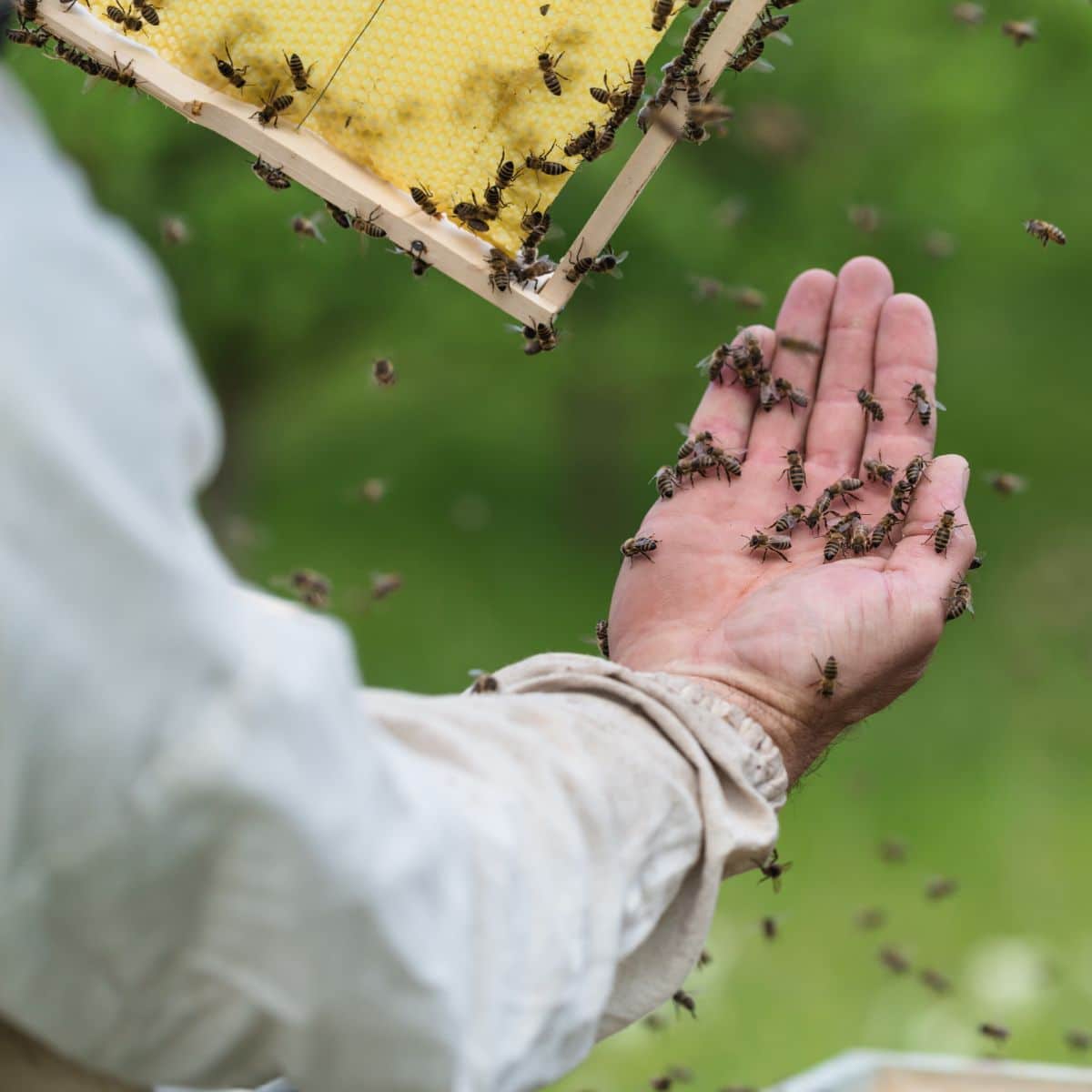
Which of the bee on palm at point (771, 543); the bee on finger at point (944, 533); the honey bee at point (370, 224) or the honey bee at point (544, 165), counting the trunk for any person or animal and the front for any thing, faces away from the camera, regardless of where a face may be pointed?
the bee on finger at point (944, 533)

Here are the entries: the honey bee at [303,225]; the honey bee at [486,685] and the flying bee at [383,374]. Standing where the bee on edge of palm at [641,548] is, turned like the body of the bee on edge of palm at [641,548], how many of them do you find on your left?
1

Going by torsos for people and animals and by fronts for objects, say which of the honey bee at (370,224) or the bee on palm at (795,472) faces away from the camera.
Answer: the bee on palm

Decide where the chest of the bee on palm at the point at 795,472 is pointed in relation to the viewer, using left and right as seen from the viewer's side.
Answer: facing away from the viewer

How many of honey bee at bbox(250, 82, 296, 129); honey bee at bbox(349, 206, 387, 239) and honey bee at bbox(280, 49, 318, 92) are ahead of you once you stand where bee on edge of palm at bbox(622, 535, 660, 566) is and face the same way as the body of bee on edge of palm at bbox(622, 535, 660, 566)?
3

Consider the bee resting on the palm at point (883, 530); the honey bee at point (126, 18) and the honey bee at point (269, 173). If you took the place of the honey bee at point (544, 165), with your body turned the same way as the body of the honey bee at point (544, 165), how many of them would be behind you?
1

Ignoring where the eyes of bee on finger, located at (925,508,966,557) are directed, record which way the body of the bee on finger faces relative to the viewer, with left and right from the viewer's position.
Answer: facing away from the viewer

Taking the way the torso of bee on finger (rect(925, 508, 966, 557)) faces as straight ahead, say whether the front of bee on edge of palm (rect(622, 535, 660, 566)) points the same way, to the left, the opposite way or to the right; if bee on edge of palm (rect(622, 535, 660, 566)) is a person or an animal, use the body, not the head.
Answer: to the left

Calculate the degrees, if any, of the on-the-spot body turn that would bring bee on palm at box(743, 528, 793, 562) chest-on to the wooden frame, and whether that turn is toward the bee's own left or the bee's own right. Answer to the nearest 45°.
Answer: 0° — it already faces it

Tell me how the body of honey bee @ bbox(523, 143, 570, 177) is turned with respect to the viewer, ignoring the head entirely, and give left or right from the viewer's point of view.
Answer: facing to the left of the viewer
